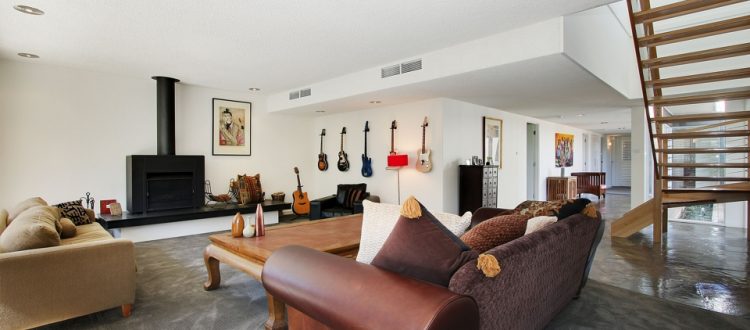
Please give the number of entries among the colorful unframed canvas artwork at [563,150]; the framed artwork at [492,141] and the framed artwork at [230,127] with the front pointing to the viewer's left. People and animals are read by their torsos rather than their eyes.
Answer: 0

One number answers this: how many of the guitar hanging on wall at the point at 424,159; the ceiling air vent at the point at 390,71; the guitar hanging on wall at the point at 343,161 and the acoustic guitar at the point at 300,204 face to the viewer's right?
0

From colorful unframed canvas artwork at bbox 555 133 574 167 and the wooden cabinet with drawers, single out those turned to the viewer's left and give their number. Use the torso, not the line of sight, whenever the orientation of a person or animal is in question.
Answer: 0

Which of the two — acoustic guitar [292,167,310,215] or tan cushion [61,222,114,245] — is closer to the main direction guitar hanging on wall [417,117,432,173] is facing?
the tan cushion

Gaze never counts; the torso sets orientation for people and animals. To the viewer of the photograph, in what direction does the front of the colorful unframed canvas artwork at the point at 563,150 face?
facing the viewer and to the right of the viewer

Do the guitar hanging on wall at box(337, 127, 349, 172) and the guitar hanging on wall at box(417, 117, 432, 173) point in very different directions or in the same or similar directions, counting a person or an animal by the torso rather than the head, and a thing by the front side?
same or similar directions

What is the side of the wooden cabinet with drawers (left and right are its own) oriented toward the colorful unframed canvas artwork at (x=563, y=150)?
left

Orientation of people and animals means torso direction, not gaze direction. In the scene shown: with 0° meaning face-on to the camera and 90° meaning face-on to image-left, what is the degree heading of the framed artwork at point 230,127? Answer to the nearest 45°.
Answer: approximately 315°

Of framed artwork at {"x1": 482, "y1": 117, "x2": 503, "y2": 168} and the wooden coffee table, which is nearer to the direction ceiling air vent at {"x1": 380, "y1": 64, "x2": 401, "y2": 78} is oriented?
the wooden coffee table

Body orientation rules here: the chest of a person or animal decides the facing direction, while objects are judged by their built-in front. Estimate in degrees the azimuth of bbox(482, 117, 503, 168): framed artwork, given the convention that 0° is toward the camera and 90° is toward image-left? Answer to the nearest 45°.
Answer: approximately 315°

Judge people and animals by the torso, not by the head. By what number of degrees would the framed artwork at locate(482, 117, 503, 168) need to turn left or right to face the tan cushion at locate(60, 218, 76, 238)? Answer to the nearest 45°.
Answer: approximately 90° to its right

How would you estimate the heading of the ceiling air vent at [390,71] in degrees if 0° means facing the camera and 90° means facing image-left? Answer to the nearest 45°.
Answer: approximately 45°

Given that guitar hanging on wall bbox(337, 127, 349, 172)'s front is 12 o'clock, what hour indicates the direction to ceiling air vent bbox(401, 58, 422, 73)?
The ceiling air vent is roughly at 10 o'clock from the guitar hanging on wall.

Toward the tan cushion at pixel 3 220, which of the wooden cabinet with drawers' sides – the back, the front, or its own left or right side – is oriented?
right

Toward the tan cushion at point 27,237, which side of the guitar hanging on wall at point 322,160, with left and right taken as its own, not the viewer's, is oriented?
front

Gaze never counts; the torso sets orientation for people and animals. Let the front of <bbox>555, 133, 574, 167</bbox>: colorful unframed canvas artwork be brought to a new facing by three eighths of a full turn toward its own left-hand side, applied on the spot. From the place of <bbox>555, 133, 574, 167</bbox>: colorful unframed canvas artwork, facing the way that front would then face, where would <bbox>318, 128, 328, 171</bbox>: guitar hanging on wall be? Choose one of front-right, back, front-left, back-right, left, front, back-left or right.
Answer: back-left

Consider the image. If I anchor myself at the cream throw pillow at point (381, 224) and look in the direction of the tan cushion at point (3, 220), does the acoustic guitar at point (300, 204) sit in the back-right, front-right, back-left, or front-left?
front-right
